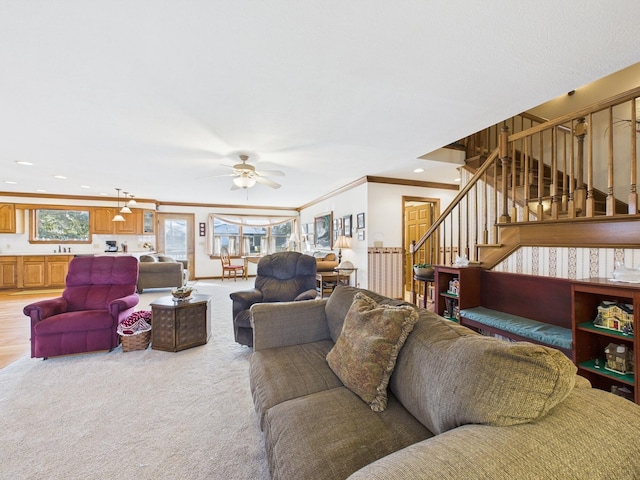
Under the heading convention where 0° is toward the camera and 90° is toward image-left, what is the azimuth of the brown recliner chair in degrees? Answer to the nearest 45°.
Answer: approximately 45°

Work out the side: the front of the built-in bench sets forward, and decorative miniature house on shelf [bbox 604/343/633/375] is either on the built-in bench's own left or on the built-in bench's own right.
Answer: on the built-in bench's own left

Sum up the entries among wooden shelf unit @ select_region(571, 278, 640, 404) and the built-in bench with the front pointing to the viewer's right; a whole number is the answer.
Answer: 0

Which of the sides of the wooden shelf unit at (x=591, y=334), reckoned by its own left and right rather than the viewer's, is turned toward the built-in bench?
right

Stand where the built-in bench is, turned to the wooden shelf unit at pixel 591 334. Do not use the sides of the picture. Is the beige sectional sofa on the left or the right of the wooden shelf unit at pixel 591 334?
right

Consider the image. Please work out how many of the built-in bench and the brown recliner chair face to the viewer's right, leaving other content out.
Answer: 0

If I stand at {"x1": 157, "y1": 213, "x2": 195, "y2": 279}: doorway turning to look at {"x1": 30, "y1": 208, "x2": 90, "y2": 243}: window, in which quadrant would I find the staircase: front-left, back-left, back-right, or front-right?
back-left

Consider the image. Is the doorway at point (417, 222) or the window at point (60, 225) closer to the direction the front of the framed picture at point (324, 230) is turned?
the window

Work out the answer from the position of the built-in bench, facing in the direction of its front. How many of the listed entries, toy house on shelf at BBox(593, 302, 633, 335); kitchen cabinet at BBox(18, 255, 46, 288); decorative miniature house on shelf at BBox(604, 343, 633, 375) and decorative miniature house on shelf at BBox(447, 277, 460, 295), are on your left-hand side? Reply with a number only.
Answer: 2

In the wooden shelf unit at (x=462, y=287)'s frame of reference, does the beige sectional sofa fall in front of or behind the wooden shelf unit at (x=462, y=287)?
in front

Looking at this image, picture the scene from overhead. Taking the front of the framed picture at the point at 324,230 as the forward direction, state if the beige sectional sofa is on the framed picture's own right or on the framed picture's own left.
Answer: on the framed picture's own left

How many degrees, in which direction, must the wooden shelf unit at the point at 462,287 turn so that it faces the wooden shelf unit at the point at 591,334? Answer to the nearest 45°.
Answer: approximately 90° to its left
